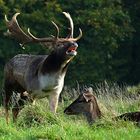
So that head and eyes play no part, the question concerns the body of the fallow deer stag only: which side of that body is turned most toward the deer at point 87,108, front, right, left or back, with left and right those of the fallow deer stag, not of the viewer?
front

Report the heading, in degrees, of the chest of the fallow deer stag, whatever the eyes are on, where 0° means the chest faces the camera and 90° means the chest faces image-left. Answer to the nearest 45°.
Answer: approximately 315°
